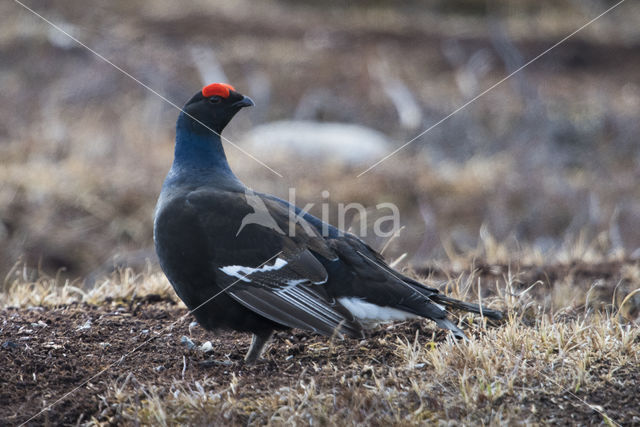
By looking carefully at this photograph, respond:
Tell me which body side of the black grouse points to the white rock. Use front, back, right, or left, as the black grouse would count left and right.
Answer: right

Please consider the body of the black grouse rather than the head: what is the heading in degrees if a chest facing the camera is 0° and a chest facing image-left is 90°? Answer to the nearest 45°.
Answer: approximately 90°
